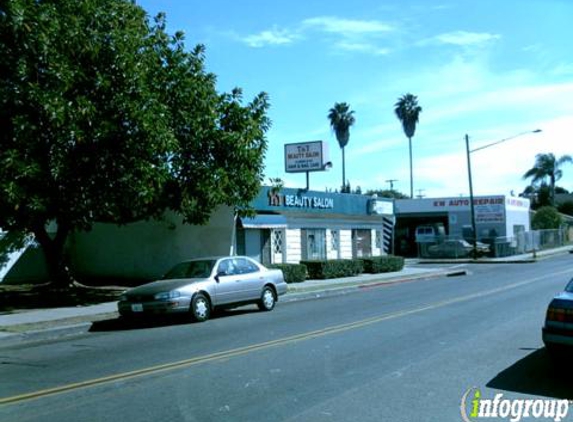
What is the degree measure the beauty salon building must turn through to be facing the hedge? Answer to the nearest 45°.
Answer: approximately 45° to its right

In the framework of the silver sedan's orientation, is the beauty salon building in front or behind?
behind

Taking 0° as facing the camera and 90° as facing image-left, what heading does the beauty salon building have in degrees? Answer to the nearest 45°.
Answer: approximately 315°

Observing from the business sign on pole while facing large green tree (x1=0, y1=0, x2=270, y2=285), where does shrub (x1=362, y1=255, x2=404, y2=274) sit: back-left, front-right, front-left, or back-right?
back-left

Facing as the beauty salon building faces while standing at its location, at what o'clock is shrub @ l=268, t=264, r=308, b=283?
The shrub is roughly at 2 o'clock from the beauty salon building.

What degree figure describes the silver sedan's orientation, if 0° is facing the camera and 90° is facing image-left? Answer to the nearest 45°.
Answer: approximately 45°

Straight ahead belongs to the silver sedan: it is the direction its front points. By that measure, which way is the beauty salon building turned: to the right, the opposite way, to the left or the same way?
to the left

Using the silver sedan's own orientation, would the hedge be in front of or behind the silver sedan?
behind

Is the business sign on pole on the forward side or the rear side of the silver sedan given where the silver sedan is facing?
on the rear side
